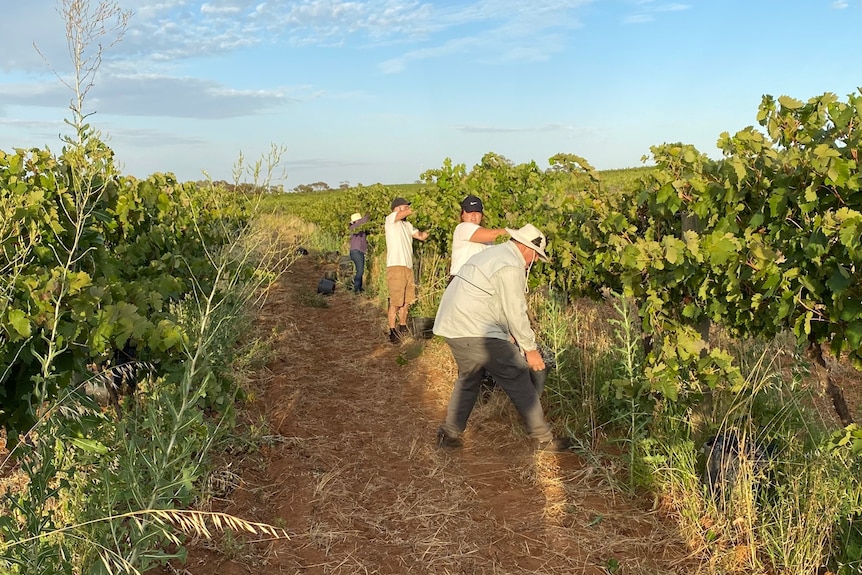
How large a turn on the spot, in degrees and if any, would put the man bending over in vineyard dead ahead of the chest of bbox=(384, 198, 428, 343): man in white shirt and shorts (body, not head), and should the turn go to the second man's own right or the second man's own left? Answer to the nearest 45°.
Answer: approximately 45° to the second man's own right

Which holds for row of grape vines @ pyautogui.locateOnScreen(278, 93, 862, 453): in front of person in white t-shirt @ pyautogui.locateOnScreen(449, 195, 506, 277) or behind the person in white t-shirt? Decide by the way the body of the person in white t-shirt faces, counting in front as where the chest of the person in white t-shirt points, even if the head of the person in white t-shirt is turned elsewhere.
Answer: in front

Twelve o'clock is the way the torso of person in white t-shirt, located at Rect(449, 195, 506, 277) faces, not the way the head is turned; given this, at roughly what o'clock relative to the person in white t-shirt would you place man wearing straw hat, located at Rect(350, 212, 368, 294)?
The man wearing straw hat is roughly at 7 o'clock from the person in white t-shirt.

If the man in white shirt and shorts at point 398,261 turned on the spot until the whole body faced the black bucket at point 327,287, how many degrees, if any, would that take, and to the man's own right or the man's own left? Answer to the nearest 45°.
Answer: approximately 135° to the man's own left

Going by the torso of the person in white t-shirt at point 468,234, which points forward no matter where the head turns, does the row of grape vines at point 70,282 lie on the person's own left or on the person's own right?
on the person's own right
